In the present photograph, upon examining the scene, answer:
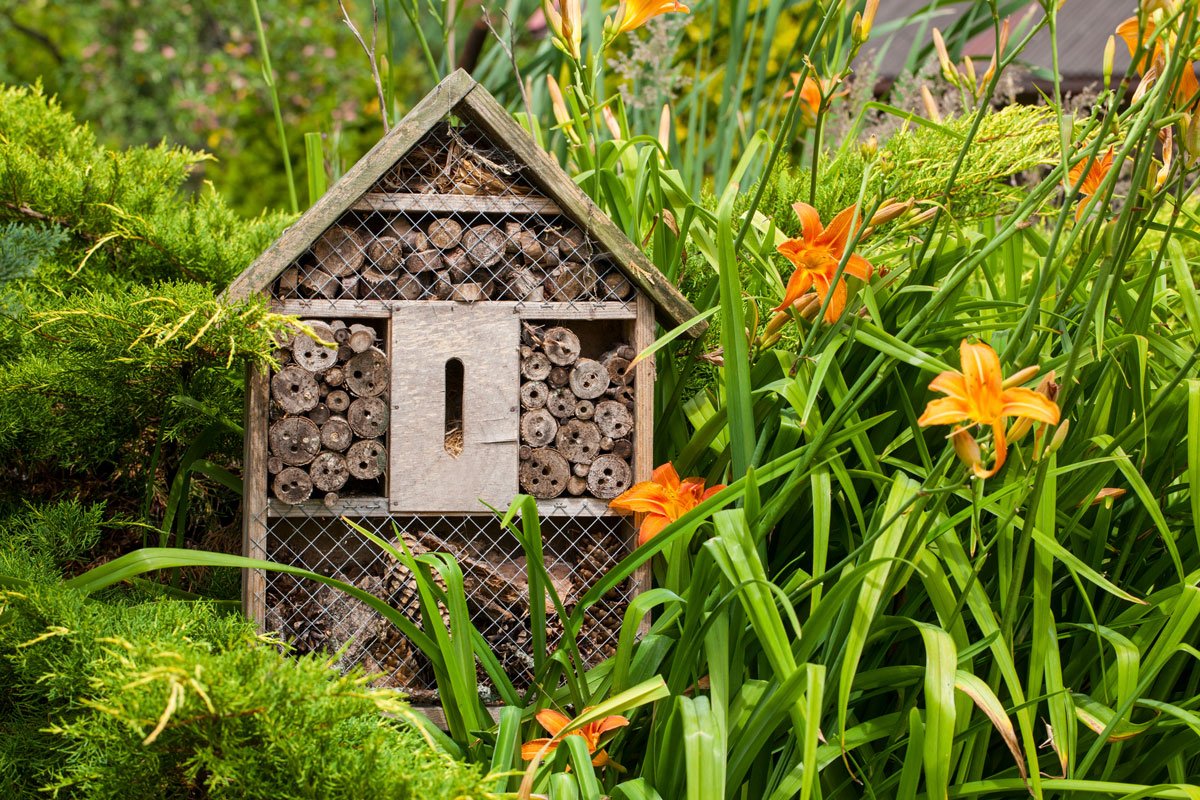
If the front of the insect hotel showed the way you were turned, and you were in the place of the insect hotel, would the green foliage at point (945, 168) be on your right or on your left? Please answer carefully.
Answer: on your left

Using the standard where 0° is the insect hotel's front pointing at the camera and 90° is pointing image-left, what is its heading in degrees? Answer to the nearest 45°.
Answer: approximately 0°

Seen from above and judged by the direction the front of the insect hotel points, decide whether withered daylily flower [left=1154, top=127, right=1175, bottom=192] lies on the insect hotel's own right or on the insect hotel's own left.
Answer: on the insect hotel's own left

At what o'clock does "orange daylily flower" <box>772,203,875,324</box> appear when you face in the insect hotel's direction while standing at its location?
The orange daylily flower is roughly at 10 o'clock from the insect hotel.

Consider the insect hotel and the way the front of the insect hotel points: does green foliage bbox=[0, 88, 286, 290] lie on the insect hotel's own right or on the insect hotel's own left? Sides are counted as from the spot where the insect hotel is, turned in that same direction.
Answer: on the insect hotel's own right

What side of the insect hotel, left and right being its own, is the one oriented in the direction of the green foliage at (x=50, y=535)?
right

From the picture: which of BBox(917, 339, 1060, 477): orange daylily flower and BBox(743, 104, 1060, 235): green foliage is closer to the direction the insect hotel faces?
the orange daylily flower

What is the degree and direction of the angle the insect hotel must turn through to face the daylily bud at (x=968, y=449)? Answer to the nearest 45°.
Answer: approximately 45° to its left
